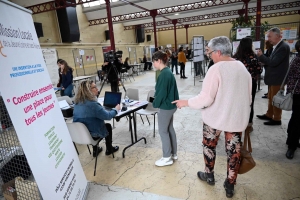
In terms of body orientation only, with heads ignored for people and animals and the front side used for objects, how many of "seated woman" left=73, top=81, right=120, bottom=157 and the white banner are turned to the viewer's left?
0

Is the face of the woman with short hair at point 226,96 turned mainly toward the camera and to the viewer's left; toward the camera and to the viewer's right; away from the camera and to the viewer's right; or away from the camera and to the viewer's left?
away from the camera and to the viewer's left

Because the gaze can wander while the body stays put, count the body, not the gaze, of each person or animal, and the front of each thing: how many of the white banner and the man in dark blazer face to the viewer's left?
1

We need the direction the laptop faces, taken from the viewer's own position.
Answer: facing the viewer and to the left of the viewer

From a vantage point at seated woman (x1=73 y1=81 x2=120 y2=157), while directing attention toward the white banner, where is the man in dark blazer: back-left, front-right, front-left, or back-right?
back-left

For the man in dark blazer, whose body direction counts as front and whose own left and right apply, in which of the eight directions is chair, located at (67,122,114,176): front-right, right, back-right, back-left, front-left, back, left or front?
front-left

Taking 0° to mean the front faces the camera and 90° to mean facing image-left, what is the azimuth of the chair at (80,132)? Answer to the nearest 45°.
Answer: approximately 225°

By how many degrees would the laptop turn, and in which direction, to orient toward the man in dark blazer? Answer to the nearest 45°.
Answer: approximately 135° to its left

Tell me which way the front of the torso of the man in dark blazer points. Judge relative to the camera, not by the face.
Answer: to the viewer's left

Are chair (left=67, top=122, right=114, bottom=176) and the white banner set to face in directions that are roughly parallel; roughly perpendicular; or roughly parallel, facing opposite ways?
roughly perpendicular

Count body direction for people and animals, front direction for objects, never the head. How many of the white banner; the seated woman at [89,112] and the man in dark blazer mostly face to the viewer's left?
1
